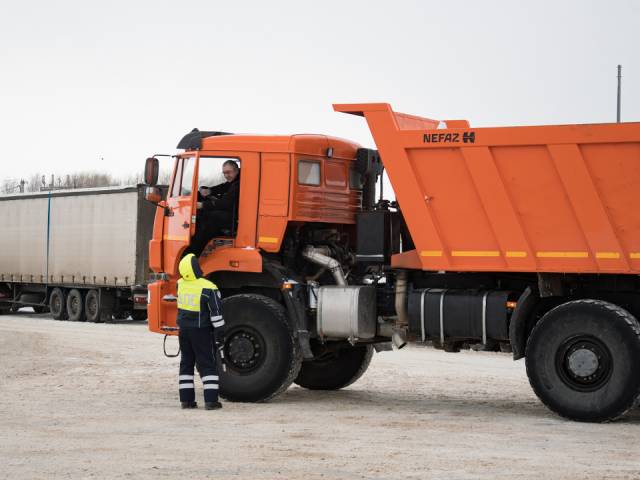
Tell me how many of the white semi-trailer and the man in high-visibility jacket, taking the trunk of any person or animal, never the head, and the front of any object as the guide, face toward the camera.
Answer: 0

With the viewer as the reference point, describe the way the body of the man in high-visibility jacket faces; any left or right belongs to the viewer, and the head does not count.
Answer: facing away from the viewer and to the right of the viewer

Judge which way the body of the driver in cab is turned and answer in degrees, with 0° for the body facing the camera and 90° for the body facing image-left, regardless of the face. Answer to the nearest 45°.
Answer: approximately 45°

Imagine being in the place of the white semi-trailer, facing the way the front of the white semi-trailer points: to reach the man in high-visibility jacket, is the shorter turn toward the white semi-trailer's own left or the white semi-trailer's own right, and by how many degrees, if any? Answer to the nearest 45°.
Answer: approximately 135° to the white semi-trailer's own left

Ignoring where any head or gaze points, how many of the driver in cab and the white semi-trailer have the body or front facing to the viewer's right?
0

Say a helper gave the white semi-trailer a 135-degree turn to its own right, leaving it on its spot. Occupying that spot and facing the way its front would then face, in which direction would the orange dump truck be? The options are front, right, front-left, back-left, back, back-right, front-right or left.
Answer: right

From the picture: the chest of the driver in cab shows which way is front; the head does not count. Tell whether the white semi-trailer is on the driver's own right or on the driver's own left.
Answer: on the driver's own right

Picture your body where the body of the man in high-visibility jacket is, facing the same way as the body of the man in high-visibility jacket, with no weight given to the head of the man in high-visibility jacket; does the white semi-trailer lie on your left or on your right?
on your left

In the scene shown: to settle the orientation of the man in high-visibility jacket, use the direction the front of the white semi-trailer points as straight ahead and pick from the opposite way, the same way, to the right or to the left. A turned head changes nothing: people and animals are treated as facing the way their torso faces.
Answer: to the right

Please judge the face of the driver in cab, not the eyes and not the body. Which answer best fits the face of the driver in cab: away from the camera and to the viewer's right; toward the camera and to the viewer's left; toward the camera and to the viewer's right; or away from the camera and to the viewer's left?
toward the camera and to the viewer's left
